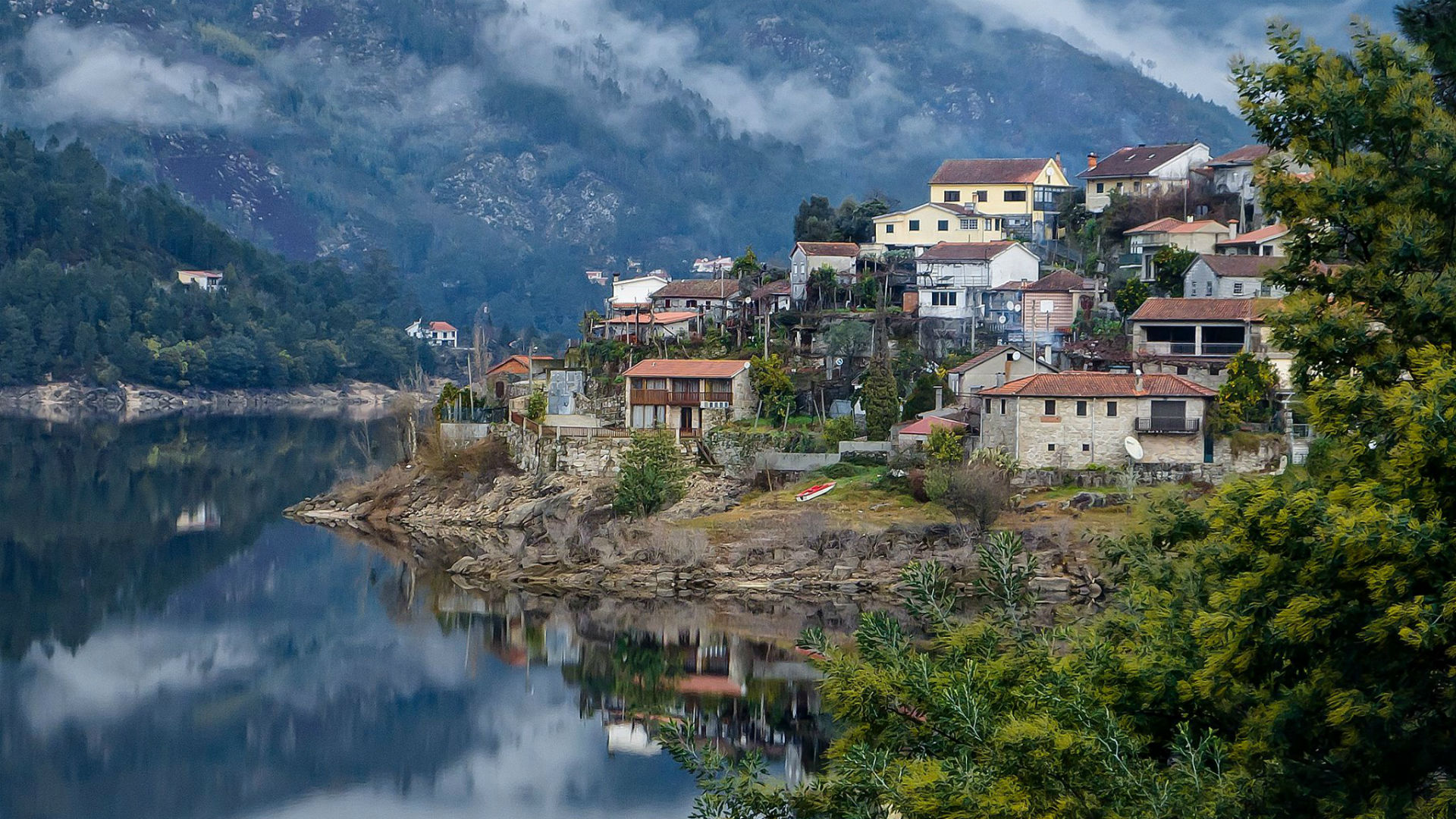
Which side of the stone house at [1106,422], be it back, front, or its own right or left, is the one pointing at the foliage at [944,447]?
right

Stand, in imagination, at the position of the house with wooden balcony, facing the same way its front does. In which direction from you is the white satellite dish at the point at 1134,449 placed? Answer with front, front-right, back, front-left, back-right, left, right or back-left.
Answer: front-left

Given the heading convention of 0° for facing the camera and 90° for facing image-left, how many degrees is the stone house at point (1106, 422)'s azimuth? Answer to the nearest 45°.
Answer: approximately 0°

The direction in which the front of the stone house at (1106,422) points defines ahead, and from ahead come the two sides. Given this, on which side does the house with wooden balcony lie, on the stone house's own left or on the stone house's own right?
on the stone house's own right

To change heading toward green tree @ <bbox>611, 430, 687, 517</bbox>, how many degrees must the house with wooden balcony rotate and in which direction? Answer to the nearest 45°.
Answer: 0° — it already faces it

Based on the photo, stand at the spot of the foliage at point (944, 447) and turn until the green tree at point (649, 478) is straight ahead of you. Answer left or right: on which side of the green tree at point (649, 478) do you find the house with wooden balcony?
right

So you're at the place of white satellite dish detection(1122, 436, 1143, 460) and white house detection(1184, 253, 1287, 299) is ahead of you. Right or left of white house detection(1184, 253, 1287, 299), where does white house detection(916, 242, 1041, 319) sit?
left

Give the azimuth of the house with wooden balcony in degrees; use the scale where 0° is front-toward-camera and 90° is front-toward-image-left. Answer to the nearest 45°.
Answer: approximately 0°

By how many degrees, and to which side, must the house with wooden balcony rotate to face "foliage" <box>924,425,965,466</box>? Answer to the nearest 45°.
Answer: approximately 45° to its left

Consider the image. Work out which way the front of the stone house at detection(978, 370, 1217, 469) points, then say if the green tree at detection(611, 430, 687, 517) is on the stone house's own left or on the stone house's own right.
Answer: on the stone house's own right

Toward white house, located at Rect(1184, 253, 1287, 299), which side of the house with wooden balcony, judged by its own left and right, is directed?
left

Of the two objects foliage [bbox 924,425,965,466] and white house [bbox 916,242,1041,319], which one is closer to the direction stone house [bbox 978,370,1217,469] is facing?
the foliage
